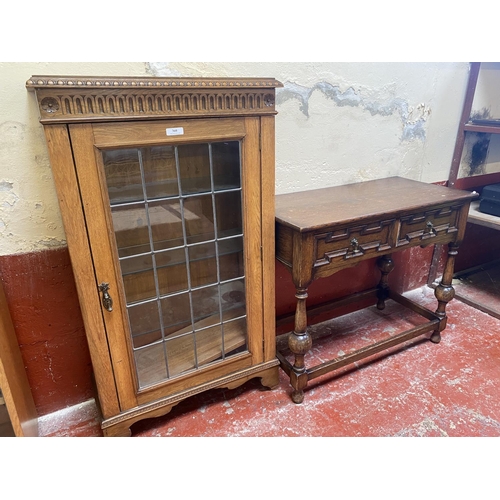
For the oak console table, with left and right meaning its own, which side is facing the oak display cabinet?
right
